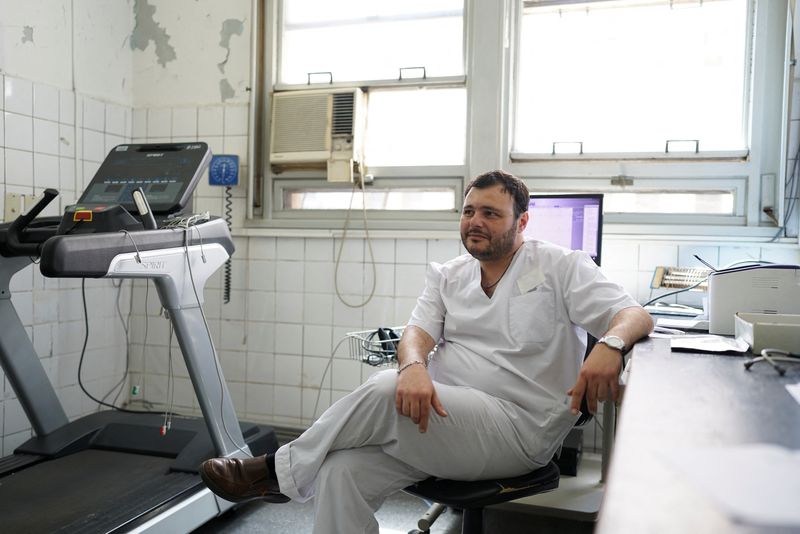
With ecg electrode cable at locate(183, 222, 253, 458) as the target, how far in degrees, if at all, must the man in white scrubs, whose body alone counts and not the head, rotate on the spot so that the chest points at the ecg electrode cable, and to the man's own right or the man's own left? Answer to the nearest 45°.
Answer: approximately 90° to the man's own right

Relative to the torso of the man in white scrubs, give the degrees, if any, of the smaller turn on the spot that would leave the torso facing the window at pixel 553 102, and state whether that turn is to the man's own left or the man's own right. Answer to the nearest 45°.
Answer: approximately 135° to the man's own right

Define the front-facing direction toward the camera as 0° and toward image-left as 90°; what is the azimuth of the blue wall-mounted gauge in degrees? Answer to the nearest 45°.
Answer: approximately 0°

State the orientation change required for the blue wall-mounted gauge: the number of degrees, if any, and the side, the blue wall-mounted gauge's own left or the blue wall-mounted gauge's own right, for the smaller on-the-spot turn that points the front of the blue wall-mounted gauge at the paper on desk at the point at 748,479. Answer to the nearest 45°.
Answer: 0° — it already faces it

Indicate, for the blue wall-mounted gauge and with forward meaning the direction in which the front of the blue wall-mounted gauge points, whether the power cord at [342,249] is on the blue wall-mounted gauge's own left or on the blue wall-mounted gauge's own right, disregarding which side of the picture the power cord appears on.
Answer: on the blue wall-mounted gauge's own left

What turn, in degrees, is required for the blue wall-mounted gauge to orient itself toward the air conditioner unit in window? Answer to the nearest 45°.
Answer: approximately 45° to its left

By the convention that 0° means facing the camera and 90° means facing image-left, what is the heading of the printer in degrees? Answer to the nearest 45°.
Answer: approximately 90°
